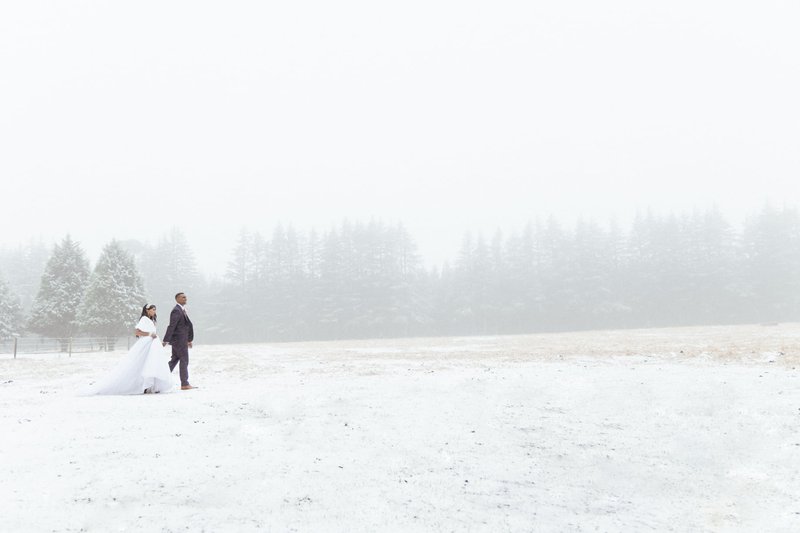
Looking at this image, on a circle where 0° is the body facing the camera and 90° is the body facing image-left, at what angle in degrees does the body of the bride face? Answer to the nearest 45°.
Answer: approximately 270°

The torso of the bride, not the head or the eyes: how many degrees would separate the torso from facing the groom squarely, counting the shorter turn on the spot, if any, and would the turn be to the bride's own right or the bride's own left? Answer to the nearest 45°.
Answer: approximately 45° to the bride's own left
